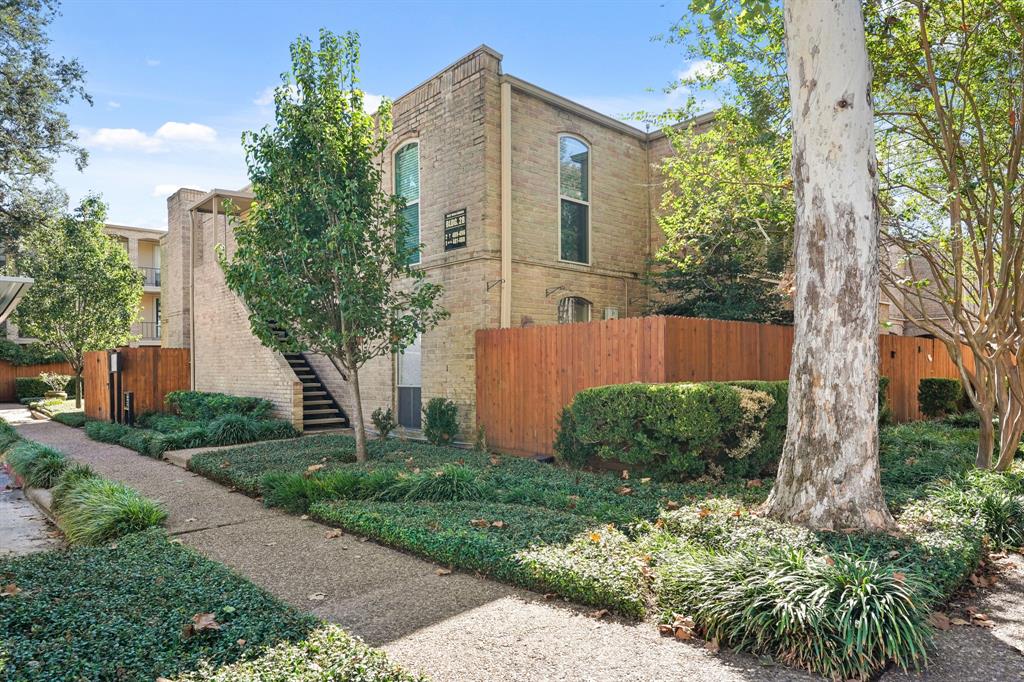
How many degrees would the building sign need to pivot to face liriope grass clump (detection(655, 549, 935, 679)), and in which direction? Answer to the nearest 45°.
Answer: approximately 45° to its left

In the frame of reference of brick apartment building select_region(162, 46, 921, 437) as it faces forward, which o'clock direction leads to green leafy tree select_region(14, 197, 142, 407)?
The green leafy tree is roughly at 3 o'clock from the brick apartment building.

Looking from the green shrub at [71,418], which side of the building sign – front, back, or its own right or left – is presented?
right

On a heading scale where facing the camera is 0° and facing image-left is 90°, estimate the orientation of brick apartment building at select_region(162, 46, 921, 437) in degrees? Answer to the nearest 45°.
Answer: approximately 45°

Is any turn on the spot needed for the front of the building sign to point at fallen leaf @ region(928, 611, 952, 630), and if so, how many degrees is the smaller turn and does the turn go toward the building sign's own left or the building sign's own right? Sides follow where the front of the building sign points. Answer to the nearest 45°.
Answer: approximately 45° to the building sign's own left

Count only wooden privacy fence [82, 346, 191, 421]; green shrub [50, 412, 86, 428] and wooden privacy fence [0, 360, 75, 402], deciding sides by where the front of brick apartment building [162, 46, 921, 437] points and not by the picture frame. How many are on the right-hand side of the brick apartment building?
3

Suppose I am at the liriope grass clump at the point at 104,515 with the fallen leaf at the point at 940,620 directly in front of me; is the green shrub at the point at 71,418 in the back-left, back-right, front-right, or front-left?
back-left

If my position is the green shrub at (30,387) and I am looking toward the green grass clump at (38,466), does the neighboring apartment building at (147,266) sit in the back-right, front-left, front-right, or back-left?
back-left

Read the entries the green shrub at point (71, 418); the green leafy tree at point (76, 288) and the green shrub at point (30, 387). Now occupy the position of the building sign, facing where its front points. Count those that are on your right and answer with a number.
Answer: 3
